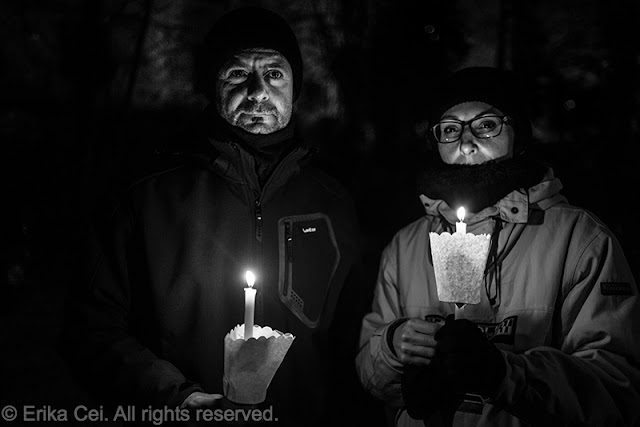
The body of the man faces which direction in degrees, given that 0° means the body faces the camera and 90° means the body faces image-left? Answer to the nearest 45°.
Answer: approximately 0°

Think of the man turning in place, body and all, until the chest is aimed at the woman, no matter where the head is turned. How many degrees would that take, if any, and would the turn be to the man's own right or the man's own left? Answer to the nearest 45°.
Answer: approximately 45° to the man's own left
